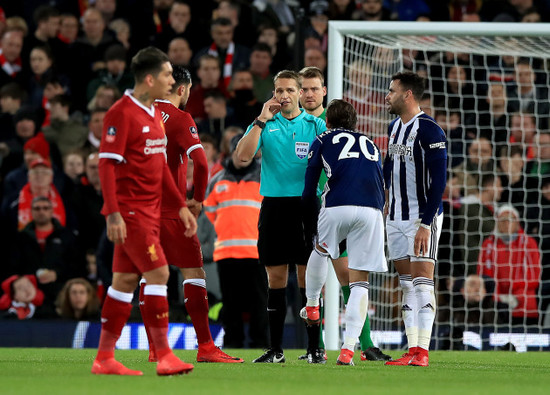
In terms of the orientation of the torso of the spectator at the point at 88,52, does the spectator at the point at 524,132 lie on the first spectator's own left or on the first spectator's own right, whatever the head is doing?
on the first spectator's own left

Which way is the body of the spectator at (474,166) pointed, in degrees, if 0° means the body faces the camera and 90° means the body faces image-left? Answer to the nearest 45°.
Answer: approximately 0°

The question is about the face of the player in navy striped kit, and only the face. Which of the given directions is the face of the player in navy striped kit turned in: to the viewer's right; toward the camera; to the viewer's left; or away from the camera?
to the viewer's left

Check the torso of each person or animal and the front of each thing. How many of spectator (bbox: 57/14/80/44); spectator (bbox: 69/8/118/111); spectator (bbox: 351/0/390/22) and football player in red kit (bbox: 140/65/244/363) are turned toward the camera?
3

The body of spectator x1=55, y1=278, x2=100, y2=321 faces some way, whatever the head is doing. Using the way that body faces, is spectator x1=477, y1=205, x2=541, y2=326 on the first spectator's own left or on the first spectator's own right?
on the first spectator's own left

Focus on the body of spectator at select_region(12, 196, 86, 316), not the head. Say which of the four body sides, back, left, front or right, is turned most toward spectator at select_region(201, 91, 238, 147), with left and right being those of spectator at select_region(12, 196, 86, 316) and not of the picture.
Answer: left

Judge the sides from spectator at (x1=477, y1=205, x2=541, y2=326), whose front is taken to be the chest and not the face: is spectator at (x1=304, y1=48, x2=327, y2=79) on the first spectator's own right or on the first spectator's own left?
on the first spectator's own right

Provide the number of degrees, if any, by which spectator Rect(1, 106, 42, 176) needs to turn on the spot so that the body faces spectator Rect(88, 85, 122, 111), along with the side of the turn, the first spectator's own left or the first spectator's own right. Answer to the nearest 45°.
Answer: approximately 90° to the first spectator's own left
